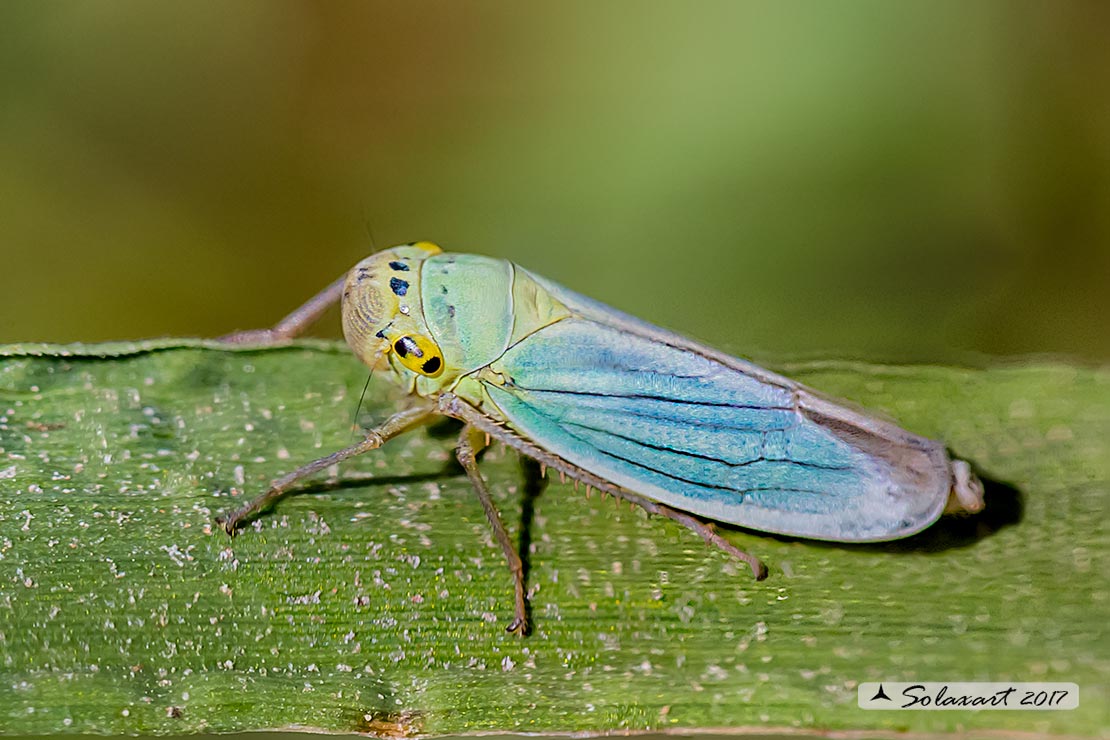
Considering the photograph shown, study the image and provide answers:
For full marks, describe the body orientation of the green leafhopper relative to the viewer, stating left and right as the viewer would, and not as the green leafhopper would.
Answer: facing to the left of the viewer

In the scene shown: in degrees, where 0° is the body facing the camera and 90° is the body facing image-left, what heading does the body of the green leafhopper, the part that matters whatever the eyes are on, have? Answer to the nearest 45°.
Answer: approximately 90°
